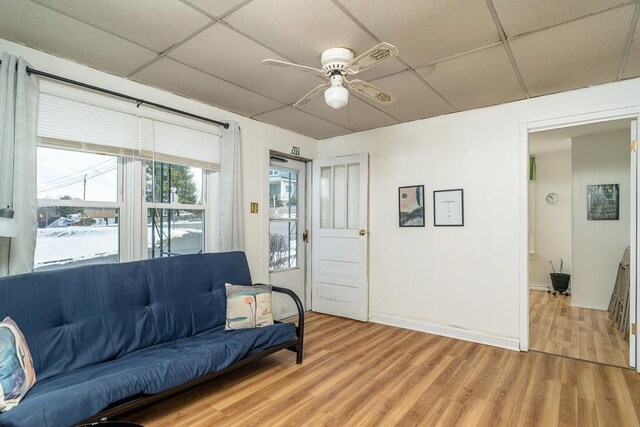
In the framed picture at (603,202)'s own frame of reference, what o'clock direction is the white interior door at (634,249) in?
The white interior door is roughly at 12 o'clock from the framed picture.

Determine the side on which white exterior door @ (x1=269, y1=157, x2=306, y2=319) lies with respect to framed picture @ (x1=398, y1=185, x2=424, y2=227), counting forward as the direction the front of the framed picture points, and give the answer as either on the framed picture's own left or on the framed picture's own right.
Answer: on the framed picture's own right

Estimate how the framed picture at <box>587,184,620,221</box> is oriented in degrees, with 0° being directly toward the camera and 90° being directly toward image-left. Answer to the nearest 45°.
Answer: approximately 0°

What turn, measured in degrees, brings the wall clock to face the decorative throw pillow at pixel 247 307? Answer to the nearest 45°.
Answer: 0° — it already faces it

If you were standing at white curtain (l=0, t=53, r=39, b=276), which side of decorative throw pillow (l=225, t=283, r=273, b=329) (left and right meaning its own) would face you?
right

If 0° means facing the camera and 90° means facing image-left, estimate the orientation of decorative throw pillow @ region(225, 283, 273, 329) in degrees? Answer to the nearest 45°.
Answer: approximately 0°

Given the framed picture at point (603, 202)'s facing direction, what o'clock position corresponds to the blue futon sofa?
The blue futon sofa is roughly at 1 o'clock from the framed picture.
